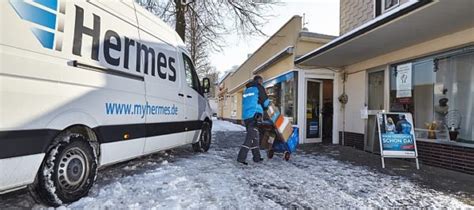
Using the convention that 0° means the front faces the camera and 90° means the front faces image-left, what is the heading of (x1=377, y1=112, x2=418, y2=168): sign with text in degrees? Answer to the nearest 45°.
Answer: approximately 0°

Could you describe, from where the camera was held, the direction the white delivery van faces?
facing away from the viewer and to the right of the viewer

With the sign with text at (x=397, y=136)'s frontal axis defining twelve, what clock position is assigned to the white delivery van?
The white delivery van is roughly at 1 o'clock from the sign with text.

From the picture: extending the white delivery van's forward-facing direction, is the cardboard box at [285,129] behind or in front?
in front

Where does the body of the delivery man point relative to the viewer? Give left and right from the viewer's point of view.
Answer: facing away from the viewer and to the right of the viewer

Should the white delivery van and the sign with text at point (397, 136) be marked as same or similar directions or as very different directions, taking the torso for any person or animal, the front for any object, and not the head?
very different directions

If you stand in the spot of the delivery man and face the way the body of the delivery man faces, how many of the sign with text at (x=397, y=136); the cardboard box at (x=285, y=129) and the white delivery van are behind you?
1
